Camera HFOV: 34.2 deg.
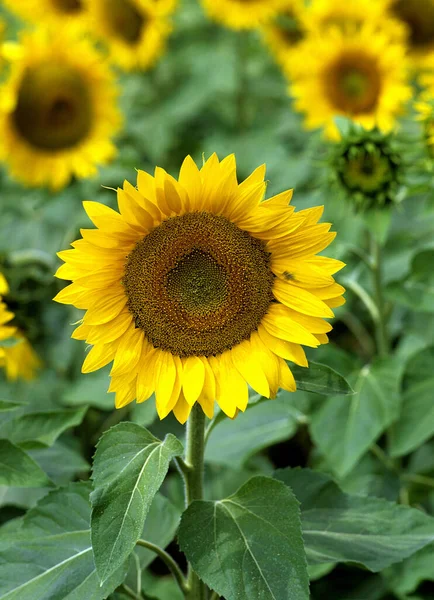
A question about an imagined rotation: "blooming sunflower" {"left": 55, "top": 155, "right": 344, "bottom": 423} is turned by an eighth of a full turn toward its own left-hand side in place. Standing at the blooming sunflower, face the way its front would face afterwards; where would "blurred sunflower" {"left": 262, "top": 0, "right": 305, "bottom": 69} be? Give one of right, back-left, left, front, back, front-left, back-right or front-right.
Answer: back-left

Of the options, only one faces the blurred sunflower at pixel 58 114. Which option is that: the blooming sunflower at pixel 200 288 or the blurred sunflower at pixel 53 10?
the blurred sunflower at pixel 53 10

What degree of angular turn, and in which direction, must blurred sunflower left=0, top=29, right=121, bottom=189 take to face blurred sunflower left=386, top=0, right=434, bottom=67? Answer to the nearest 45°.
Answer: approximately 90° to its left

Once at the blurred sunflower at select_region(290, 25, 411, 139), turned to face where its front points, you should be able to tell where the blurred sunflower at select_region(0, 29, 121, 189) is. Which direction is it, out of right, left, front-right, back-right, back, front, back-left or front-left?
right

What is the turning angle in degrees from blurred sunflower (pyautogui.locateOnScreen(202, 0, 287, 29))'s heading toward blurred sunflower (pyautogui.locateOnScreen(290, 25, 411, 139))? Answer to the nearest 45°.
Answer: approximately 45° to its left

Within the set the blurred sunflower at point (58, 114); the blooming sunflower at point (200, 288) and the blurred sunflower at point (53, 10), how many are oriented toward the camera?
3

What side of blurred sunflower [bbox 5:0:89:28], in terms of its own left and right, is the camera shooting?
front

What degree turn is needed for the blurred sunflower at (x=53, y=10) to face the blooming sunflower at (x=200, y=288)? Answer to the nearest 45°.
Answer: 0° — it already faces it

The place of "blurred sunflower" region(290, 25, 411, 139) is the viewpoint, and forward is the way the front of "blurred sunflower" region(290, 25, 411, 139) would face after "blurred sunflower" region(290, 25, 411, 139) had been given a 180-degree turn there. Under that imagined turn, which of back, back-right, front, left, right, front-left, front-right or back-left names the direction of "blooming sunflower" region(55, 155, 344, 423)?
back

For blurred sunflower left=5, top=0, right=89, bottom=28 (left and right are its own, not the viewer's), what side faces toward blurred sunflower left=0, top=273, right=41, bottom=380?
front

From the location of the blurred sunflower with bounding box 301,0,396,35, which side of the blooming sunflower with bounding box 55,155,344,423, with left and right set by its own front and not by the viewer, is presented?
back
